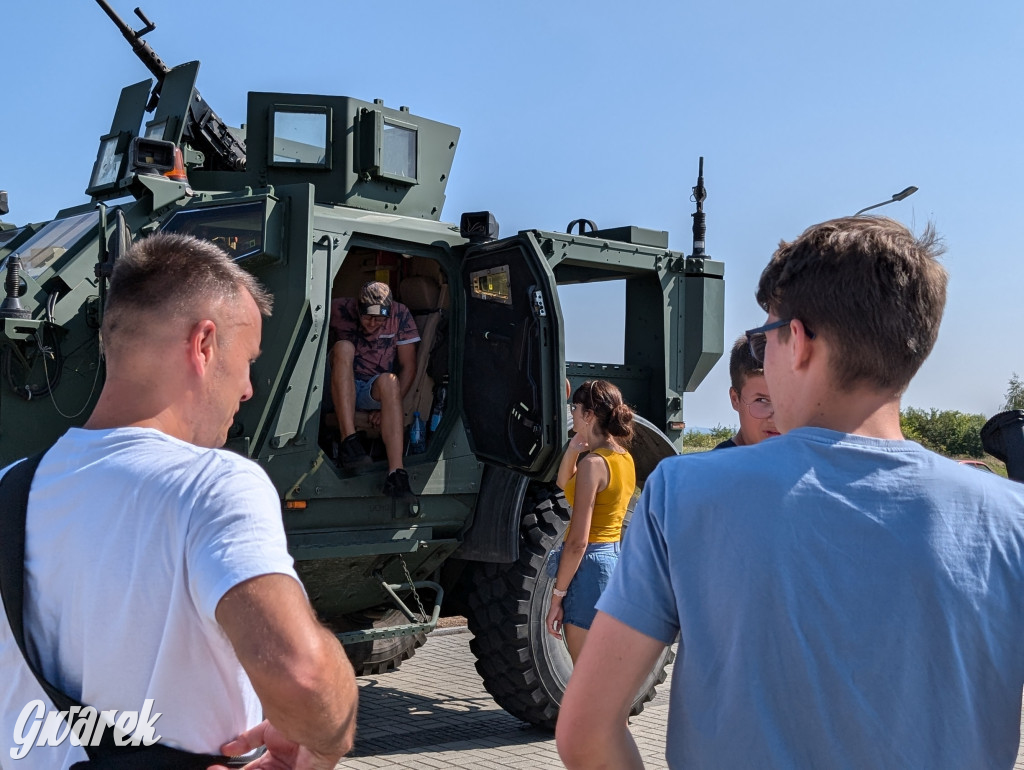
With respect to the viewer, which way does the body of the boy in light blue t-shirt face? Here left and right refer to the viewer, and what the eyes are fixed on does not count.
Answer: facing away from the viewer

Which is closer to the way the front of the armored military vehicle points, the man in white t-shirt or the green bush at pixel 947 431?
the man in white t-shirt

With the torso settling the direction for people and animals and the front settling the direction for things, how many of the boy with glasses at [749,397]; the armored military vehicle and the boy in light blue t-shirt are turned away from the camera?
1

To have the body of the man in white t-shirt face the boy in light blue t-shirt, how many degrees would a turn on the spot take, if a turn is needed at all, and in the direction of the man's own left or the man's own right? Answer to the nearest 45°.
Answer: approximately 45° to the man's own right

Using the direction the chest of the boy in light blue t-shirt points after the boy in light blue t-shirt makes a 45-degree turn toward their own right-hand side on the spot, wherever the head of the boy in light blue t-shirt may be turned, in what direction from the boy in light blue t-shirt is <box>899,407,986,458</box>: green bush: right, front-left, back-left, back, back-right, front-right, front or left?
front-left

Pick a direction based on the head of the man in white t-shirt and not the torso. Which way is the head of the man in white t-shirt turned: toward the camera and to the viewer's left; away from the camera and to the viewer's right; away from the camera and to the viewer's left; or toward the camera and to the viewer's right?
away from the camera and to the viewer's right

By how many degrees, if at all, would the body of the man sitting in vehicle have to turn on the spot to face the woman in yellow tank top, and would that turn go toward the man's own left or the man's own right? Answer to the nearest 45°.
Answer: approximately 45° to the man's own left

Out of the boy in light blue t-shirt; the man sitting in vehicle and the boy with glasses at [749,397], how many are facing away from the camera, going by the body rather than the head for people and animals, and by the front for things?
1

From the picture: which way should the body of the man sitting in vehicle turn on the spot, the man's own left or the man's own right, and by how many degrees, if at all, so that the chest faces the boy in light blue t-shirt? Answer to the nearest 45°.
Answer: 0° — they already face them

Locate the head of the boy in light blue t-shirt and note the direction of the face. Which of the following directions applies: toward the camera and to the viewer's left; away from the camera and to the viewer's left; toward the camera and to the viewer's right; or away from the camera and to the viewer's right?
away from the camera and to the viewer's left

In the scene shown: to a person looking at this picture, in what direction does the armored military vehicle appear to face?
facing the viewer and to the left of the viewer

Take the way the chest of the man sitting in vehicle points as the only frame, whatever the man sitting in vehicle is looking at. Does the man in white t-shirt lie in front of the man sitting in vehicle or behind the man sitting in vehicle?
in front

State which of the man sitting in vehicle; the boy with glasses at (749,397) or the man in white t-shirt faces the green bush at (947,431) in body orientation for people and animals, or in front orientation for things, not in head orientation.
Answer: the man in white t-shirt

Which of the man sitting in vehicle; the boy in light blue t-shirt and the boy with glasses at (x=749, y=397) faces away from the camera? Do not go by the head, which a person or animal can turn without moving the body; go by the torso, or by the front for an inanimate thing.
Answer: the boy in light blue t-shirt

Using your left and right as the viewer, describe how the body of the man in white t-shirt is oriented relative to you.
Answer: facing away from the viewer and to the right of the viewer

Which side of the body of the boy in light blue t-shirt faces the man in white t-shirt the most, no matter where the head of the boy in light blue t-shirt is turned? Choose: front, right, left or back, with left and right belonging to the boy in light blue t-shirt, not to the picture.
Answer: left

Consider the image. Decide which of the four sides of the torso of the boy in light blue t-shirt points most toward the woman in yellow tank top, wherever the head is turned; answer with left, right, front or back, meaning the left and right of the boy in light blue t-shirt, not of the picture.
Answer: front

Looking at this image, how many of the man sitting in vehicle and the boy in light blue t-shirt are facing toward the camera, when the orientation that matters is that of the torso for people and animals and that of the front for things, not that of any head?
1

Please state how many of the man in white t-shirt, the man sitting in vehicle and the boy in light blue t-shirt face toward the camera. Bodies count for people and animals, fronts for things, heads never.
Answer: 1

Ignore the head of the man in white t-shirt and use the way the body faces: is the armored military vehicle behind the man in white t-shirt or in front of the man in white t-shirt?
in front
